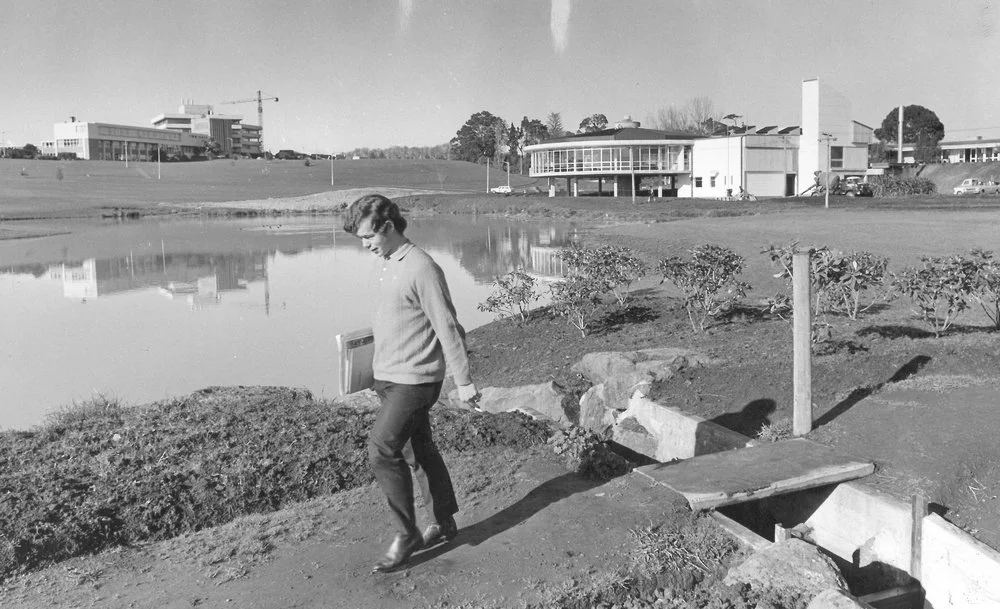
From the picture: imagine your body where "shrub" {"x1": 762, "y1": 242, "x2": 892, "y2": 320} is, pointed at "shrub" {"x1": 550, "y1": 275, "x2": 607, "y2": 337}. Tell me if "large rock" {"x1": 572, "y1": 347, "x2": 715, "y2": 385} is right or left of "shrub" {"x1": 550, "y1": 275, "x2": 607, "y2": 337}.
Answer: left

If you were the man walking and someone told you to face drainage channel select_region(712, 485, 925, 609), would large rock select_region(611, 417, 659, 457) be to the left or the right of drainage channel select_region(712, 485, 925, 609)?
left

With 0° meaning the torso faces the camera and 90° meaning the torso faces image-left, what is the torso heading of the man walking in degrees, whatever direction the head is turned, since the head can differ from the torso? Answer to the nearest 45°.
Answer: approximately 45°

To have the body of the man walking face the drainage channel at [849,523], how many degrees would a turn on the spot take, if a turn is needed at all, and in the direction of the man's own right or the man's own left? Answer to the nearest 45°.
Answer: approximately 135° to the man's own left

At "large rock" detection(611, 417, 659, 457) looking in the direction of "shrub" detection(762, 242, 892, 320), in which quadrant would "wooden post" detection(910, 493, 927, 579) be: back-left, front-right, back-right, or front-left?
back-right

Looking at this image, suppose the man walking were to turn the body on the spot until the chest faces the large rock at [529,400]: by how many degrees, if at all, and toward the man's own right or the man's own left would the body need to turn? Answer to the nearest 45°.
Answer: approximately 135° to the man's own right

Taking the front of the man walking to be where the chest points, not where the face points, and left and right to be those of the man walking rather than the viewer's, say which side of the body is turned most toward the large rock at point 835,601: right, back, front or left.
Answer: left

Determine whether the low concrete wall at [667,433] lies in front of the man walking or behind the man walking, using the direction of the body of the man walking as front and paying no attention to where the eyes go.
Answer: behind

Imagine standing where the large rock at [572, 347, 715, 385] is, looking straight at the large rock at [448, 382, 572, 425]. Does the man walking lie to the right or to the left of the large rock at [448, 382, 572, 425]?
left

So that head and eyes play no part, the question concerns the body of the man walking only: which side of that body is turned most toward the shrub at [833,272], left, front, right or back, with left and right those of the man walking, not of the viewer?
back

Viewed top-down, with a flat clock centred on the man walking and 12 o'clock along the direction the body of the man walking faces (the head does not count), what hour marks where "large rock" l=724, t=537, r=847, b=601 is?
The large rock is roughly at 8 o'clock from the man walking.

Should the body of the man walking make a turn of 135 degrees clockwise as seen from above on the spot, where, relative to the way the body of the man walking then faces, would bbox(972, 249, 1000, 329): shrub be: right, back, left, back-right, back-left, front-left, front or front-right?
front-right
